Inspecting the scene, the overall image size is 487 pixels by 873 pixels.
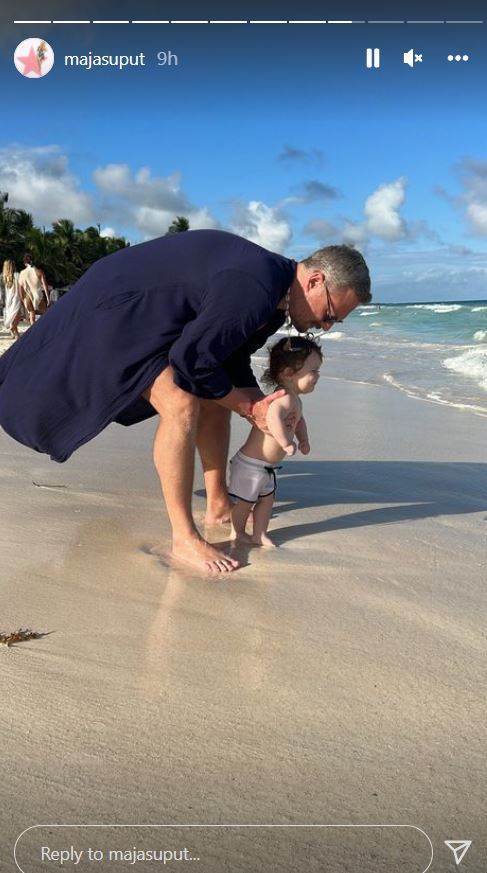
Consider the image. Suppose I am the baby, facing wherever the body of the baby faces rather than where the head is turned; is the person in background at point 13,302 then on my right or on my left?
on my left

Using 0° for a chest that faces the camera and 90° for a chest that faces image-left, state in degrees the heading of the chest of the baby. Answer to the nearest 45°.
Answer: approximately 270°

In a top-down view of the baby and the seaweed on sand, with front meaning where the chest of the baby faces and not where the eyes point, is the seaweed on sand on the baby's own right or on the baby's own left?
on the baby's own right

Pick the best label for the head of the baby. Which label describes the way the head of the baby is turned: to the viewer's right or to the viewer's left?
to the viewer's right

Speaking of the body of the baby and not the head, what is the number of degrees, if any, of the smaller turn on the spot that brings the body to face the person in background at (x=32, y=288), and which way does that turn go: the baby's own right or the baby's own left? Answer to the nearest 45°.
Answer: approximately 90° to the baby's own left
